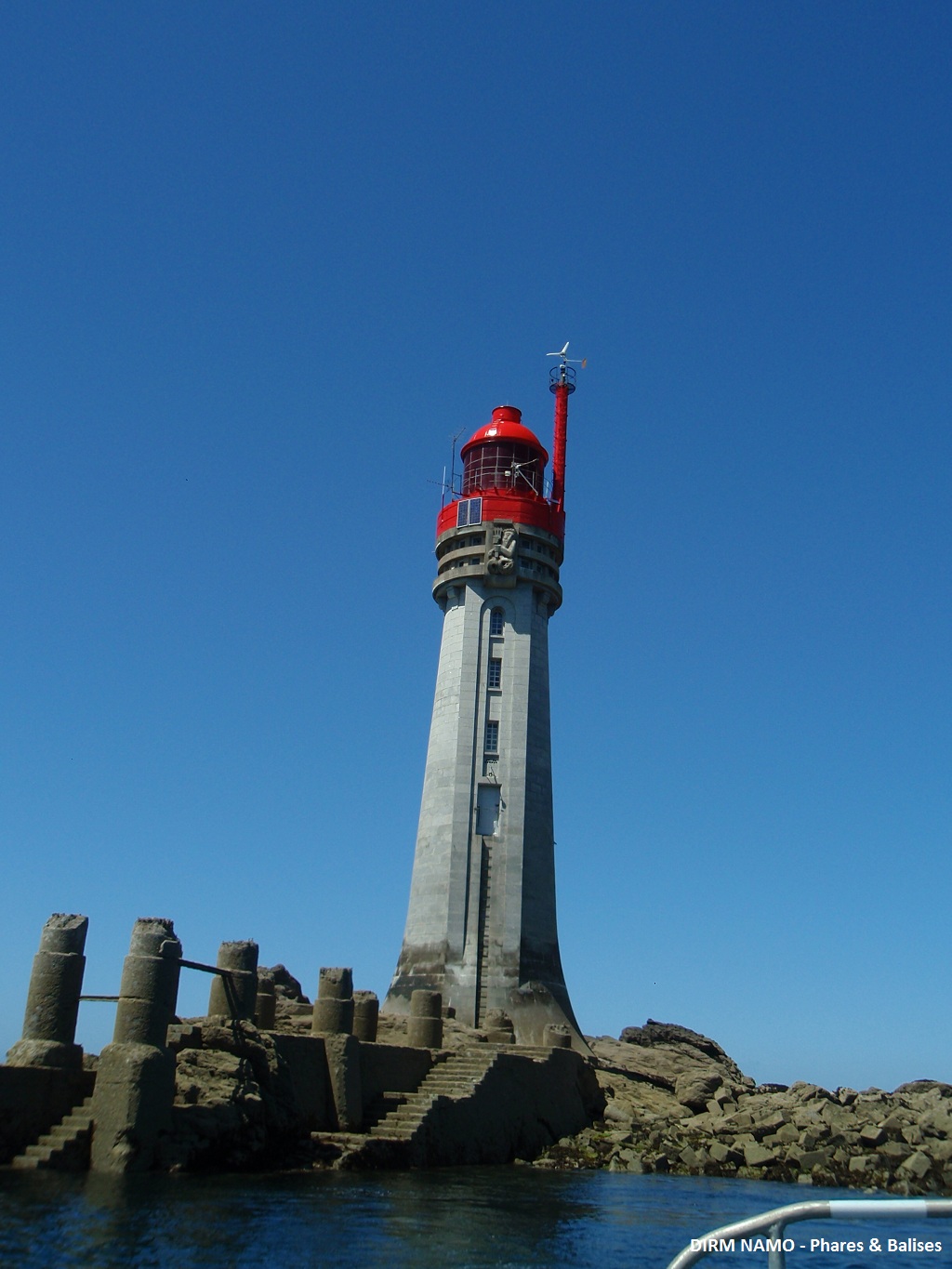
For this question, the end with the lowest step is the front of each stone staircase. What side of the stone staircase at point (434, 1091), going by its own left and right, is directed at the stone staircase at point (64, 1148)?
front

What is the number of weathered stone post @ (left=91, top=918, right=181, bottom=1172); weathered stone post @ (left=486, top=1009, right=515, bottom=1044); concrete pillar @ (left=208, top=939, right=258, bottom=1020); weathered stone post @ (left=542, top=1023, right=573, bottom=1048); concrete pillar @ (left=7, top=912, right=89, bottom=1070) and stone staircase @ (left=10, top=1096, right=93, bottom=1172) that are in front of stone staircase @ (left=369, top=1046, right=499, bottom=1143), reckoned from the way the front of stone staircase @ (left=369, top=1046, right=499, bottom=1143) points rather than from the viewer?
4

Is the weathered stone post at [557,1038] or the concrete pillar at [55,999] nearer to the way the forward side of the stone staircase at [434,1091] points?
the concrete pillar

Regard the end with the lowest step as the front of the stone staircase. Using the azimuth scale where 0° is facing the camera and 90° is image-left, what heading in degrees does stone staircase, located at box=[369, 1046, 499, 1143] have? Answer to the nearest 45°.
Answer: approximately 45°

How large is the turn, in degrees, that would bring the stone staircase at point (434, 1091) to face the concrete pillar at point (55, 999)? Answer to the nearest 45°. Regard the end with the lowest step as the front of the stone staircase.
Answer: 0° — it already faces it

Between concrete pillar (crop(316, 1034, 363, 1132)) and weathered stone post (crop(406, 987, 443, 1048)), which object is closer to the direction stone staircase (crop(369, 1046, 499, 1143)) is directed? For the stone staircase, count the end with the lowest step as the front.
the concrete pillar

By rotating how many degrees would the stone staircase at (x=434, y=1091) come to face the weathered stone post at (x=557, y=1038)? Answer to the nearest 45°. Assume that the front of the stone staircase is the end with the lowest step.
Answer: approximately 180°

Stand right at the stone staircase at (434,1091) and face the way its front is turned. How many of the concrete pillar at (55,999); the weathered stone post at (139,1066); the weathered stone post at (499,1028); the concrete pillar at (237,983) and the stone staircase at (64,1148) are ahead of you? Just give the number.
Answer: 4
